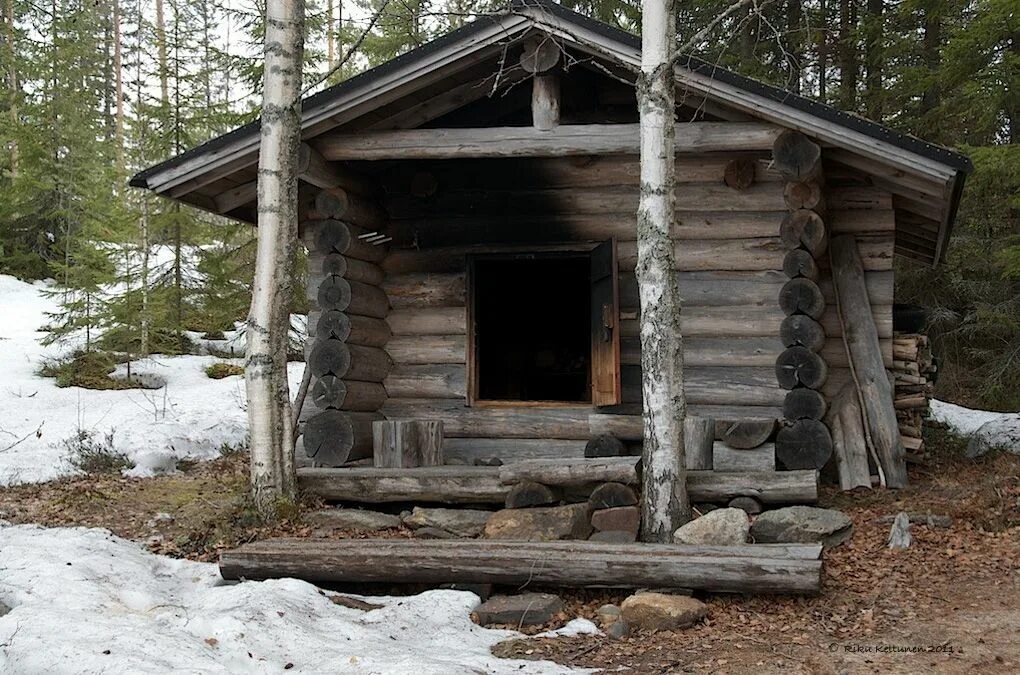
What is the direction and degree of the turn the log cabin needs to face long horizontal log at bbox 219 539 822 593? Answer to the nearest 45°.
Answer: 0° — it already faces it

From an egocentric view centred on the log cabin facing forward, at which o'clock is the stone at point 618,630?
The stone is roughly at 12 o'clock from the log cabin.

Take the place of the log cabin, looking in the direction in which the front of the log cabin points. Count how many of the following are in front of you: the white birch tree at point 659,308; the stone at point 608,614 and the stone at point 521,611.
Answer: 3

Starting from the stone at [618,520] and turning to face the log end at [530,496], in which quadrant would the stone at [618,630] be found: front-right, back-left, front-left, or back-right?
back-left

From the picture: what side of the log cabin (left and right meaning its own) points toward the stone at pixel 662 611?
front

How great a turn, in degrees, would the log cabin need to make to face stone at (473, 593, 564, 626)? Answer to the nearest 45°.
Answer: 0° — it already faces it

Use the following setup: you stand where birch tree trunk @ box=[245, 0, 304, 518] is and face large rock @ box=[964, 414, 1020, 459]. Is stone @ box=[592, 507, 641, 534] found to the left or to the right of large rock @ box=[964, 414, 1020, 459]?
right

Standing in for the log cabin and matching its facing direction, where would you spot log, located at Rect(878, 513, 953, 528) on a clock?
The log is roughly at 10 o'clock from the log cabin.

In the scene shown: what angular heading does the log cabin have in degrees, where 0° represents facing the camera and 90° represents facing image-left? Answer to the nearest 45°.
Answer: approximately 0°

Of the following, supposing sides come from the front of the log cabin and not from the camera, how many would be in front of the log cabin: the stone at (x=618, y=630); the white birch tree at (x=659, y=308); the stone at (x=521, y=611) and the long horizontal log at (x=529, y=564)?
4
